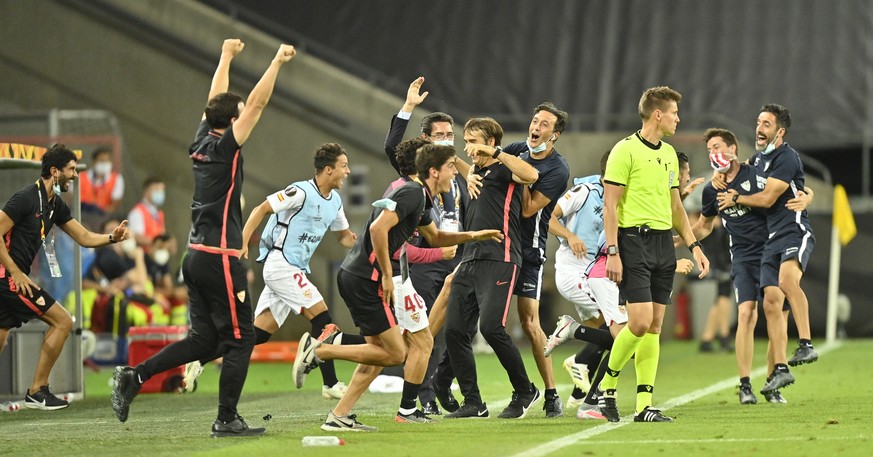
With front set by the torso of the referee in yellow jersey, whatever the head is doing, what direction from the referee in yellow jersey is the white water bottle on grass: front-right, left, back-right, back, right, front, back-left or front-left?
right
